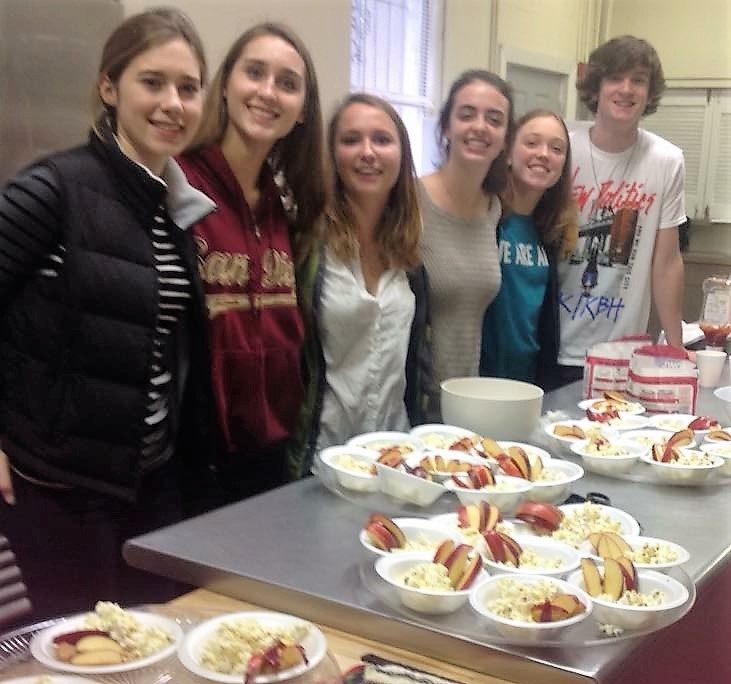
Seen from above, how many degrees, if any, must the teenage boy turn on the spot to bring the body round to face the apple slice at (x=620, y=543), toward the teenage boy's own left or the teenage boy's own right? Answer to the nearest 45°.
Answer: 0° — they already face it

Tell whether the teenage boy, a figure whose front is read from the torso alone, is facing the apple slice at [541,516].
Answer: yes

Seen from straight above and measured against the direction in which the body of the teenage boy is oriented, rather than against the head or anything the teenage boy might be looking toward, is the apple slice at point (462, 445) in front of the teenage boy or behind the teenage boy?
in front

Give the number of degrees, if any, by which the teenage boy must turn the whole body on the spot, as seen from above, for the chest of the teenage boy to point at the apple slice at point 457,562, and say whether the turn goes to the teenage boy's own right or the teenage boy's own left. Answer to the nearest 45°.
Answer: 0° — they already face it

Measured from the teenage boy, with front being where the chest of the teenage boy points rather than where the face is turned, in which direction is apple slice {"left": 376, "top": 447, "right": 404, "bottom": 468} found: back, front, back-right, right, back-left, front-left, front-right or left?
front

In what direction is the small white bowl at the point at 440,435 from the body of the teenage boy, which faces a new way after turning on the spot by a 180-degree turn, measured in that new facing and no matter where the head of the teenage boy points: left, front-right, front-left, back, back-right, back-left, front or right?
back

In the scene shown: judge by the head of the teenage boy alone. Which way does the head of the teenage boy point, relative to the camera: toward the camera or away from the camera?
toward the camera

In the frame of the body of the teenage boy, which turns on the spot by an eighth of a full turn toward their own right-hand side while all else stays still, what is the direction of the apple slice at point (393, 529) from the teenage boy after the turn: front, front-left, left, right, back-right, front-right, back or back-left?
front-left

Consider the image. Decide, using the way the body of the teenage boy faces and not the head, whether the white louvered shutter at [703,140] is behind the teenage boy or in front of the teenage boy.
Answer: behind

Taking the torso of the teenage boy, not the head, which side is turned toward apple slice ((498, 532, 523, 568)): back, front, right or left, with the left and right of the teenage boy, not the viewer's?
front

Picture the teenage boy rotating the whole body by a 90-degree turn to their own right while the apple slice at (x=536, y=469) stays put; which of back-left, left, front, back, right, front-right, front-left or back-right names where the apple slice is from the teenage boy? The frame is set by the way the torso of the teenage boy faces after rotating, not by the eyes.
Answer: left

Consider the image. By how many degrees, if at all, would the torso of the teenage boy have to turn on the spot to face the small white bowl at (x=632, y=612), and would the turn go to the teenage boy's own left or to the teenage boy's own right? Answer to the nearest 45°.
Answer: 0° — they already face it

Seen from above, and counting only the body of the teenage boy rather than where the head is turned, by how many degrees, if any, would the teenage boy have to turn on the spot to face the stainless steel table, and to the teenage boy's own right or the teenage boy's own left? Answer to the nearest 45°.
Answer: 0° — they already face it

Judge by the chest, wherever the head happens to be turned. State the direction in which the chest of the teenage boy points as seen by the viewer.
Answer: toward the camera

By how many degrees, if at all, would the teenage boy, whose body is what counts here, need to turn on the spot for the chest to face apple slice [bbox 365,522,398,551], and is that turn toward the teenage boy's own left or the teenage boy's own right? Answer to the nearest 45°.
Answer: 0° — they already face it

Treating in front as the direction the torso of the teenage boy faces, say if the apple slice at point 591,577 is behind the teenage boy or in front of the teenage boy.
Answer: in front

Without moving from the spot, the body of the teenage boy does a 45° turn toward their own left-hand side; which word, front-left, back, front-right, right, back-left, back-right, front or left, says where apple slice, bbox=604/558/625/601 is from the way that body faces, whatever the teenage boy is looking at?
front-right

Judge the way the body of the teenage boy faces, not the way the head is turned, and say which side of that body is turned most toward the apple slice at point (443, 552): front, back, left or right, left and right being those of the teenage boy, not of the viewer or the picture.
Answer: front
